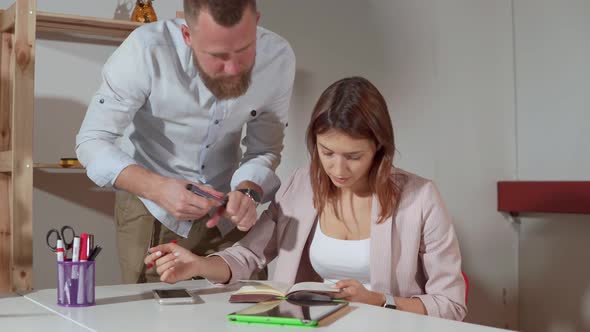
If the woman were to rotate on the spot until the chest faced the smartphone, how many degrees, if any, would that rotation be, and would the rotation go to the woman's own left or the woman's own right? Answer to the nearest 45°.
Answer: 0° — they already face it

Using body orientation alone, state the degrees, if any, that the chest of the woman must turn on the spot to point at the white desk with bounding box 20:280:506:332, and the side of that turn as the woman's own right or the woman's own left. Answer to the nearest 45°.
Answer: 0° — they already face it

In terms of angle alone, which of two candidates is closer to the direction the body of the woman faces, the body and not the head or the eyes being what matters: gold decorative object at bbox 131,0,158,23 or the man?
the man

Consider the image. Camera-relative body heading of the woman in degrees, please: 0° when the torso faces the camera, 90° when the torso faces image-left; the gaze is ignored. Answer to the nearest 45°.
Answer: approximately 45°

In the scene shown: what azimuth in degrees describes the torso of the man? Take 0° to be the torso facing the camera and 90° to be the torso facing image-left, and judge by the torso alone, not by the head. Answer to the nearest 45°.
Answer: approximately 315°

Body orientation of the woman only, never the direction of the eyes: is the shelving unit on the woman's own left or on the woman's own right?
on the woman's own right

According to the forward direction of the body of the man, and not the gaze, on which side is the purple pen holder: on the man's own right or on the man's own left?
on the man's own right

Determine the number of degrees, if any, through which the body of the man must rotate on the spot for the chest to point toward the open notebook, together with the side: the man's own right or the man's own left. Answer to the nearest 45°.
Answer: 0° — they already face it
